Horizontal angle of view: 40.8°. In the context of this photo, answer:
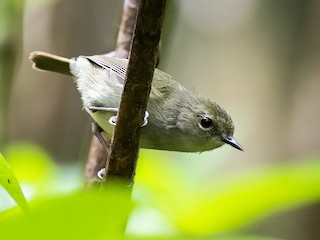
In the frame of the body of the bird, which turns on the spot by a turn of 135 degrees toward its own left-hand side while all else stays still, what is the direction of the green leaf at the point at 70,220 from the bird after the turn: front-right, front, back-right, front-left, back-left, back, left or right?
back-left

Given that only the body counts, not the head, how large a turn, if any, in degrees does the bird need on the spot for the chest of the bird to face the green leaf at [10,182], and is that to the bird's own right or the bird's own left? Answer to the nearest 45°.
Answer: approximately 90° to the bird's own right

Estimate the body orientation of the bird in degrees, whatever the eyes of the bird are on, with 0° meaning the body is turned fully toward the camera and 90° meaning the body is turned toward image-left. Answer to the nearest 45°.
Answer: approximately 270°

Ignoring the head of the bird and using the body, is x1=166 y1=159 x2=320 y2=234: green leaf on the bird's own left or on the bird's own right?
on the bird's own right

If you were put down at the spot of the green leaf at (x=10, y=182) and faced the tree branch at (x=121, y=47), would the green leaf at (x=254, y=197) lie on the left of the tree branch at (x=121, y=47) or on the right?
right
